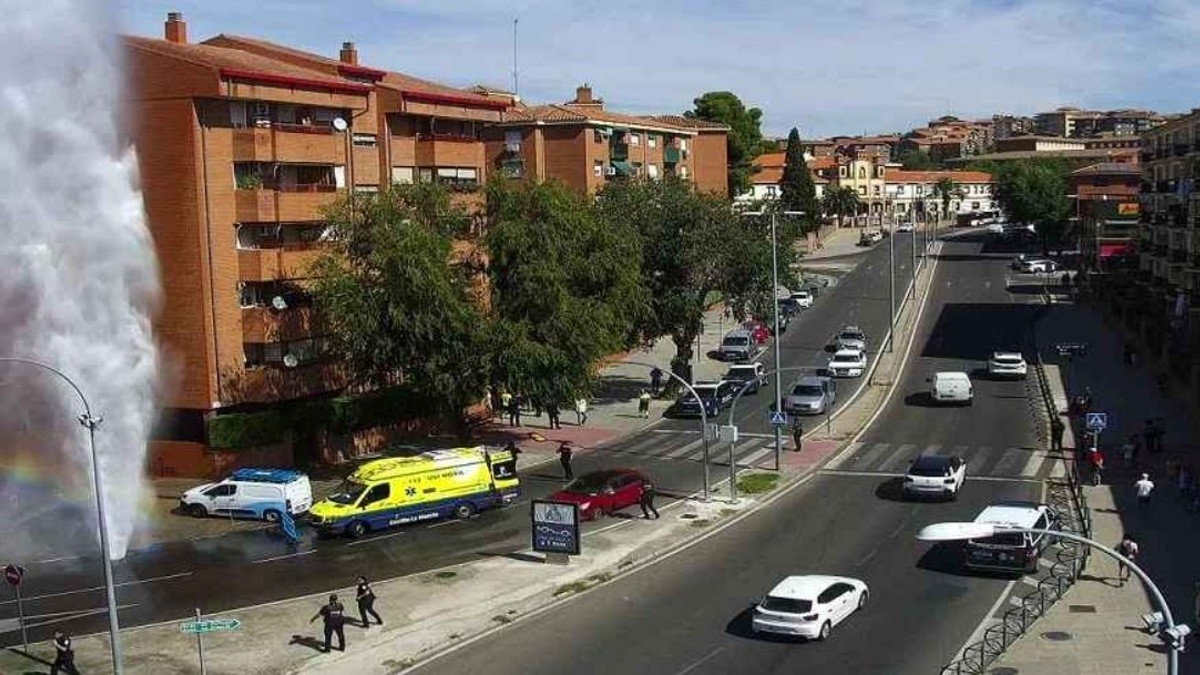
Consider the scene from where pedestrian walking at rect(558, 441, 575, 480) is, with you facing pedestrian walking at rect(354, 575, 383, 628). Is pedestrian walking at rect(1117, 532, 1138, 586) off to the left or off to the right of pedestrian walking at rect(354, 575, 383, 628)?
left

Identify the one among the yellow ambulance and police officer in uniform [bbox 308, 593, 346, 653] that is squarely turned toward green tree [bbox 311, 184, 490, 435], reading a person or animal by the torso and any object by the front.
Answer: the police officer in uniform

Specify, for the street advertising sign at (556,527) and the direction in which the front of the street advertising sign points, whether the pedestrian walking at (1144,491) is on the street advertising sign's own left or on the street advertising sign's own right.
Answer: on the street advertising sign's own left

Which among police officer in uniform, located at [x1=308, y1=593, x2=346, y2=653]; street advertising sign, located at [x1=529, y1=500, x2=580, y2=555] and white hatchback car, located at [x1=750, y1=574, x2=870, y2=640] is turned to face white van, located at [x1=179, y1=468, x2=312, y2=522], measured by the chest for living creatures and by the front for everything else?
the police officer in uniform

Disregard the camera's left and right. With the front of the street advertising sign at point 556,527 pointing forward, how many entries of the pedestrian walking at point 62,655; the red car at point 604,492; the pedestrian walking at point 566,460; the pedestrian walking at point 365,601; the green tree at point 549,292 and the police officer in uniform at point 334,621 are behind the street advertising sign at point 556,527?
3

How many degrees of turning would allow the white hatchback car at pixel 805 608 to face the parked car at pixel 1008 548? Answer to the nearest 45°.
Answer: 0° — it already faces it
